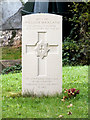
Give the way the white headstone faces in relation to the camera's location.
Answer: facing the viewer
